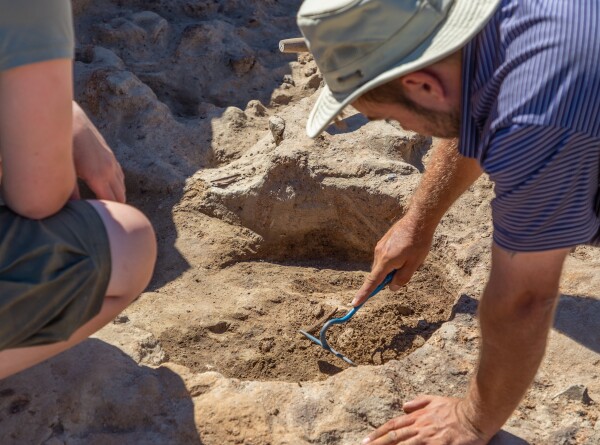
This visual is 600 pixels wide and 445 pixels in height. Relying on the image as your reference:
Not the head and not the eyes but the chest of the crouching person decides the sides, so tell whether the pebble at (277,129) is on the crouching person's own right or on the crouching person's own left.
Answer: on the crouching person's own left

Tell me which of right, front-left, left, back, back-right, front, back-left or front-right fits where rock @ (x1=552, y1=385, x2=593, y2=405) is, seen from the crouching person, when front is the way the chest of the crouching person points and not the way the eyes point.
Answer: front

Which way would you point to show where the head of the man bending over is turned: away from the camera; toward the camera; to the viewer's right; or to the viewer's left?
to the viewer's left

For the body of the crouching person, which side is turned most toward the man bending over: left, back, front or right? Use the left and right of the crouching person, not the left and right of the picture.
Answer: front

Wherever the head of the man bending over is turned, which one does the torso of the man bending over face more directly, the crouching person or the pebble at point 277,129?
the crouching person

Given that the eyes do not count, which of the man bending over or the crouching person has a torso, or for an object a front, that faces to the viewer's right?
the crouching person

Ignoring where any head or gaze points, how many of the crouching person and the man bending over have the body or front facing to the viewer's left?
1

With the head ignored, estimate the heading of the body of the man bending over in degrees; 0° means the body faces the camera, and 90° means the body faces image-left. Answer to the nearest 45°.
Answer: approximately 90°

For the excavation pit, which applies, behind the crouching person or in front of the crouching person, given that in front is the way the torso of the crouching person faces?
in front

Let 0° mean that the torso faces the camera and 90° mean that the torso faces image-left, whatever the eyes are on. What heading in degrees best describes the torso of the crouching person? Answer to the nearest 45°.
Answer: approximately 270°

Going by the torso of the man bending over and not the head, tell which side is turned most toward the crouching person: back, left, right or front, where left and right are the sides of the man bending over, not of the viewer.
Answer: front
